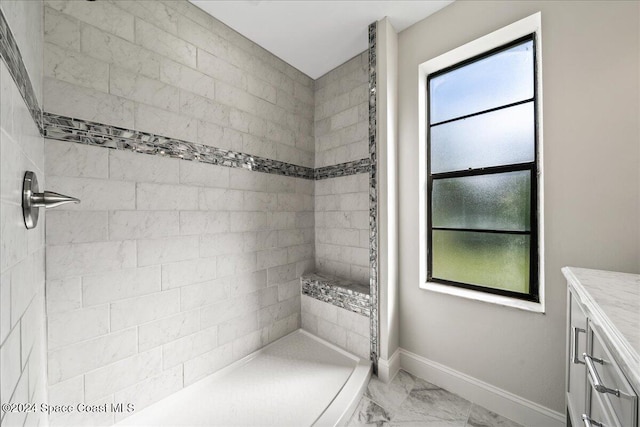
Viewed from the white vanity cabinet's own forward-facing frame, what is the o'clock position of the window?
The window is roughly at 2 o'clock from the white vanity cabinet.

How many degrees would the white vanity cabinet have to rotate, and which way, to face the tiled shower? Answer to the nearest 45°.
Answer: approximately 45° to its left

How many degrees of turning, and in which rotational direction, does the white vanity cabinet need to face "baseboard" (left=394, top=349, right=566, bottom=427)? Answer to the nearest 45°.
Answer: approximately 45° to its right

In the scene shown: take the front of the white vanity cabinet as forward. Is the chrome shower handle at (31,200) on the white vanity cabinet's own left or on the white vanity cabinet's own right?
on the white vanity cabinet's own left

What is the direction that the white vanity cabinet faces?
to the viewer's left
